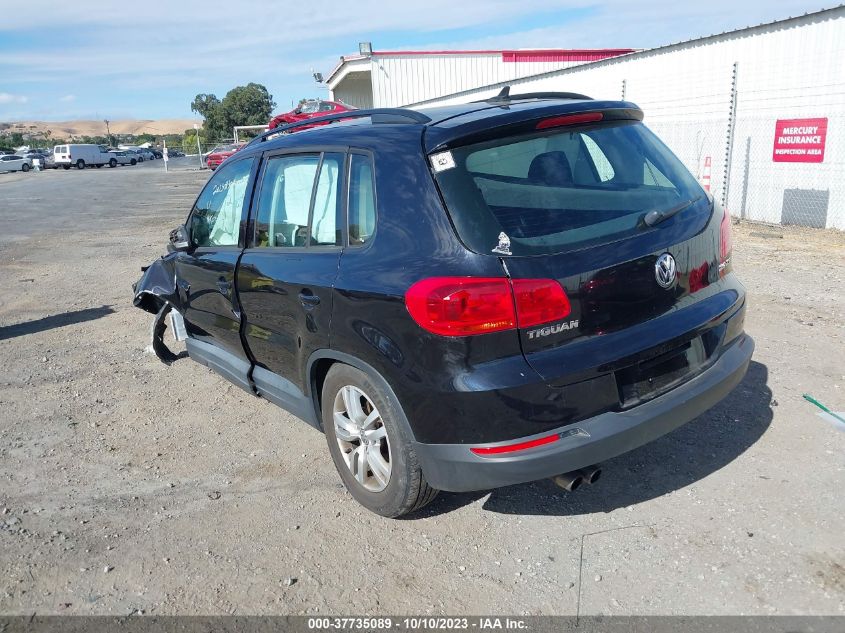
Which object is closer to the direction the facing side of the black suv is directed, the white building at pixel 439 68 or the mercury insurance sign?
the white building

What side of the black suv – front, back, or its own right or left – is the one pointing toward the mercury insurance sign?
right

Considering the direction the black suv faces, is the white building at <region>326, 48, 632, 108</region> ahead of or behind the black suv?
ahead

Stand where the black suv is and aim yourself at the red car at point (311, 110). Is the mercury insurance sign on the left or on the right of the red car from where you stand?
right

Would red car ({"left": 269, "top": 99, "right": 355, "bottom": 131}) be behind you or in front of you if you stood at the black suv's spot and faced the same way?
in front

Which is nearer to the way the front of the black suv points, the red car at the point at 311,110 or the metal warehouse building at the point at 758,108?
the red car

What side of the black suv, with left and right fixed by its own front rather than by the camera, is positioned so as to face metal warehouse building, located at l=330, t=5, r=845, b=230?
right

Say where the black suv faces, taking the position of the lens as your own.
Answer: facing away from the viewer and to the left of the viewer
